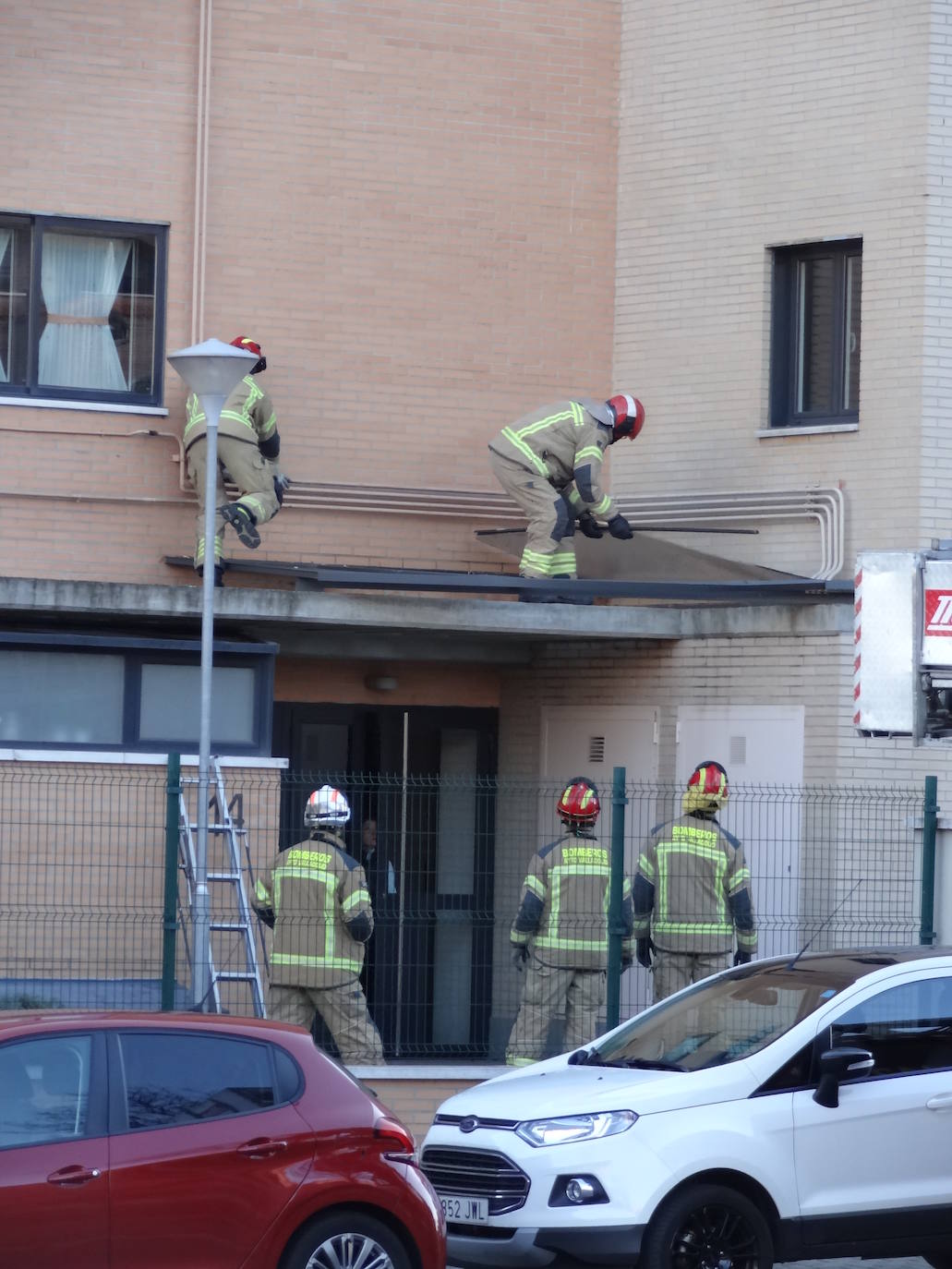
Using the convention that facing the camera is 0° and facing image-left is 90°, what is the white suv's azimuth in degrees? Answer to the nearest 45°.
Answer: approximately 45°

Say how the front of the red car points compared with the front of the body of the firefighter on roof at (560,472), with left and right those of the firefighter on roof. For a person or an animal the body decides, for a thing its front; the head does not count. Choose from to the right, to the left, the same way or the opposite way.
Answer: the opposite way

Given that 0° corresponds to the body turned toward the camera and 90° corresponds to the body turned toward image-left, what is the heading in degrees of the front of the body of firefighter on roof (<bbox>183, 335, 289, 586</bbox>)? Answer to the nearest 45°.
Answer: approximately 180°

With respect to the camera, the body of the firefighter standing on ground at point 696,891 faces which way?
away from the camera

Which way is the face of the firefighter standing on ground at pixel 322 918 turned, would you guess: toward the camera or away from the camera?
away from the camera

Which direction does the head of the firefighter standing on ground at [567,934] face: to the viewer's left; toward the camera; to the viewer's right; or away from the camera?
away from the camera

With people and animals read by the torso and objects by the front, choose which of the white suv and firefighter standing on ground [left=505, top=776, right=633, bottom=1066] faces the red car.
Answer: the white suv

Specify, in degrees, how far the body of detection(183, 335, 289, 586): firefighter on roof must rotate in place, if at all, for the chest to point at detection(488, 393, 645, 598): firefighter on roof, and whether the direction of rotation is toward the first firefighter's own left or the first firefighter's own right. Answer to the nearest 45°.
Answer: approximately 90° to the first firefighter's own right

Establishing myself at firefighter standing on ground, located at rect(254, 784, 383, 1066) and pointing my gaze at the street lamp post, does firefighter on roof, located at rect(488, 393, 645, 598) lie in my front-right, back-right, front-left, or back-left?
back-right

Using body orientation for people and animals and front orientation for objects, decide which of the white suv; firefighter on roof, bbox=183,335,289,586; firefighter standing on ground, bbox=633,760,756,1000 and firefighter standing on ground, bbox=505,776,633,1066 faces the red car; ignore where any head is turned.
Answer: the white suv

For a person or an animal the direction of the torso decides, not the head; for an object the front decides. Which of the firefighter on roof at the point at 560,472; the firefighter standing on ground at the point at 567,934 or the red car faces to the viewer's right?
the firefighter on roof

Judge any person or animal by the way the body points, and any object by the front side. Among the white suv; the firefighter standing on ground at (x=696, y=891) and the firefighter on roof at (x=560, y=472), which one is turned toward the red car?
the white suv

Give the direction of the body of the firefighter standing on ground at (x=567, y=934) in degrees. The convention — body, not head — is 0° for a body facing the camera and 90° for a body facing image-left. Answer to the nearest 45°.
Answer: approximately 180°

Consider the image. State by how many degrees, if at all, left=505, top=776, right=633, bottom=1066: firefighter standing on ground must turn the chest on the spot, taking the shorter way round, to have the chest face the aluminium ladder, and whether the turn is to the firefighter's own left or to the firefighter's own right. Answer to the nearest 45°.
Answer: approximately 90° to the firefighter's own left
